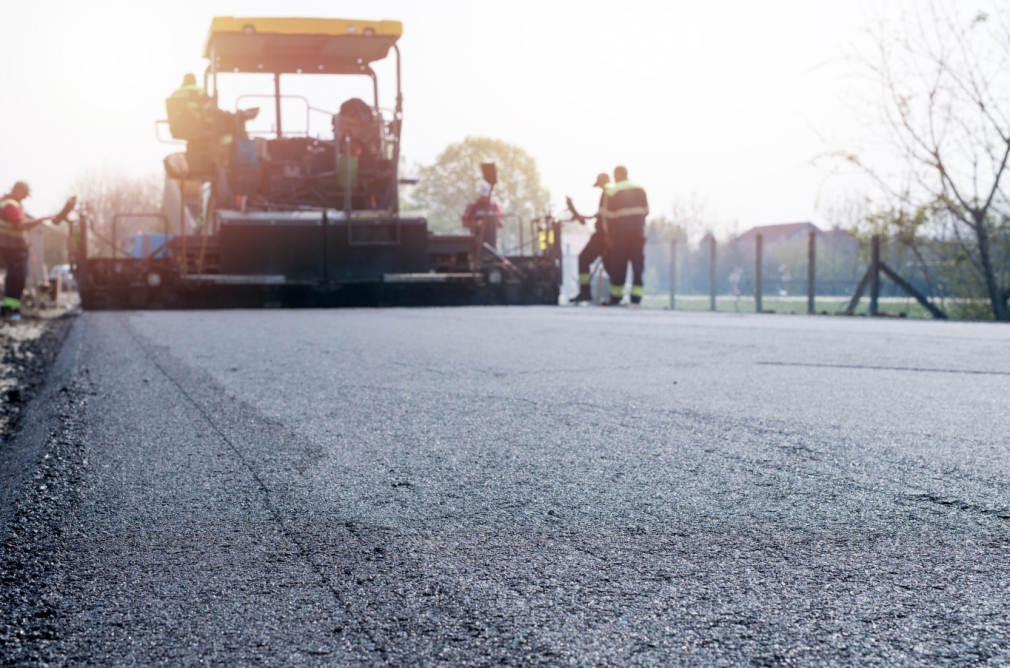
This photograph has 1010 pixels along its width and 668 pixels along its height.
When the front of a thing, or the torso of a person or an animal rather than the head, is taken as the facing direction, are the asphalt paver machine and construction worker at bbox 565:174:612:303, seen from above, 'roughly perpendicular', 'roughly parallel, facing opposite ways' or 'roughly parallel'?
roughly perpendicular

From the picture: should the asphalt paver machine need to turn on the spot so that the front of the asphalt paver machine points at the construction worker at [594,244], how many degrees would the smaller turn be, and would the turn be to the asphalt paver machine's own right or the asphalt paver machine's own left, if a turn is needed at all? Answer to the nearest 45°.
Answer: approximately 90° to the asphalt paver machine's own right

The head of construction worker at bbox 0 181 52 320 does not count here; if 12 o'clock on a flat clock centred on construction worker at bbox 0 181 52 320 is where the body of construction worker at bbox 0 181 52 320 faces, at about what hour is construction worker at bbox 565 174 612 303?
construction worker at bbox 565 174 612 303 is roughly at 12 o'clock from construction worker at bbox 0 181 52 320.

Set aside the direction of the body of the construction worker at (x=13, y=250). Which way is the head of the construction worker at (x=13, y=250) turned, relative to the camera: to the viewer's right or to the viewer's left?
to the viewer's right

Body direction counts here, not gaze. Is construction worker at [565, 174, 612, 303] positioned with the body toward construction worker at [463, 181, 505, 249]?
yes

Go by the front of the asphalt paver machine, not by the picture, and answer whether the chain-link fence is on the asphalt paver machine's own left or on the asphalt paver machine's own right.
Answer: on the asphalt paver machine's own right

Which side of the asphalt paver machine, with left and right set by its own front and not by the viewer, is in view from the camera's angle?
back

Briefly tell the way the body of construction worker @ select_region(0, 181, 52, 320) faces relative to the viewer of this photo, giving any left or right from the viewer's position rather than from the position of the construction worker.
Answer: facing to the right of the viewer

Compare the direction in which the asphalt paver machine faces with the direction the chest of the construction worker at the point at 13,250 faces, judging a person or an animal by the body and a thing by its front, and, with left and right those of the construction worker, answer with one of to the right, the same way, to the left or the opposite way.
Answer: to the left

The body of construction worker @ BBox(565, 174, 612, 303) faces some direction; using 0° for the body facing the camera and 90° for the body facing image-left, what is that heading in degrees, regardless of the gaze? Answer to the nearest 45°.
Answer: approximately 90°
